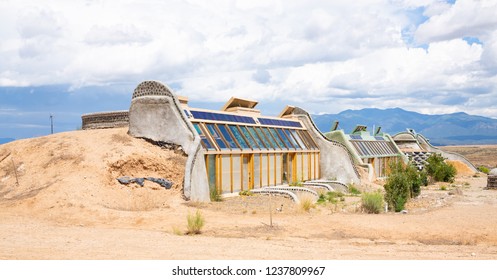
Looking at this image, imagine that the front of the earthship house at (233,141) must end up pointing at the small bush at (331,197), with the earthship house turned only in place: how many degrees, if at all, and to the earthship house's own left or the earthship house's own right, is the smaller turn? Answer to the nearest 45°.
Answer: approximately 45° to the earthship house's own left

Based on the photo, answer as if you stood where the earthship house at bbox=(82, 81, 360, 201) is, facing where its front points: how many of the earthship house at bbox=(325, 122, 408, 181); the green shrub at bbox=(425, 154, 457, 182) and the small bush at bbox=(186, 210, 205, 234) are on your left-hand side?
2

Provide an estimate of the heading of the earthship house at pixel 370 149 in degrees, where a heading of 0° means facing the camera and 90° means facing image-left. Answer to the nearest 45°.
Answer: approximately 315°

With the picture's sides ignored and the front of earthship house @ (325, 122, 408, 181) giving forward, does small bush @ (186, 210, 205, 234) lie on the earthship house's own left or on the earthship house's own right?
on the earthship house's own right

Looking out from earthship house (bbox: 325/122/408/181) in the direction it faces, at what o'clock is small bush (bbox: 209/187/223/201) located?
The small bush is roughly at 2 o'clock from the earthship house.

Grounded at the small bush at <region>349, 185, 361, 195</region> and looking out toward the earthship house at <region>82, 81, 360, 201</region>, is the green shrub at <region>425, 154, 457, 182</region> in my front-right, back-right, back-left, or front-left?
back-right

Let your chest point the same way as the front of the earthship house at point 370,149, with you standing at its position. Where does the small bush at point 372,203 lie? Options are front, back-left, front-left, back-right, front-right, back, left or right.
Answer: front-right

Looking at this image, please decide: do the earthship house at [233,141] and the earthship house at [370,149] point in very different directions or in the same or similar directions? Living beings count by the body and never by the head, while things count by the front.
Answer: same or similar directions

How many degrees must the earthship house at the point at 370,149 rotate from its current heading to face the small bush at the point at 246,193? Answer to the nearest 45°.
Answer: approximately 45° to its right

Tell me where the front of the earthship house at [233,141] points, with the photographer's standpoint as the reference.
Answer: facing the viewer and to the right of the viewer

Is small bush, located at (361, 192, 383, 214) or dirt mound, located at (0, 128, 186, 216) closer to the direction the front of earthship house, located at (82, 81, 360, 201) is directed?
the small bush

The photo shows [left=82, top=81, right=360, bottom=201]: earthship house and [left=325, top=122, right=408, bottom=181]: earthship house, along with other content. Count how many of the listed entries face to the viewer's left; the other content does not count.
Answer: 0
